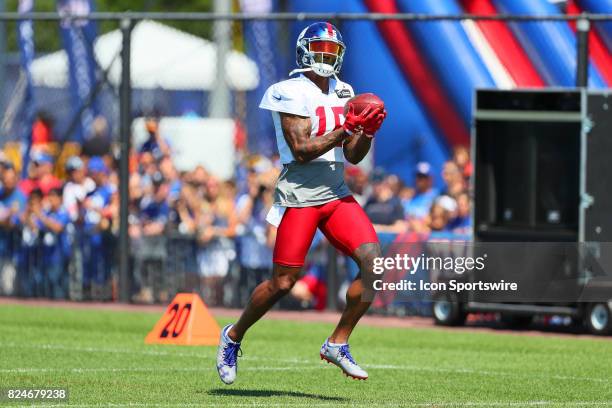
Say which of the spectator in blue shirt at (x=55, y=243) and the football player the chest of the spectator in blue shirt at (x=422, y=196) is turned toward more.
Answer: the football player

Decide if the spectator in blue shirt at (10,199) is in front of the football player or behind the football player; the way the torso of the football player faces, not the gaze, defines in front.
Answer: behind

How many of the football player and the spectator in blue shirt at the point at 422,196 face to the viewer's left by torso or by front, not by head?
0

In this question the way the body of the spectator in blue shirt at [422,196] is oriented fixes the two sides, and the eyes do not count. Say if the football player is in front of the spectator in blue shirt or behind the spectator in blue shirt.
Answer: in front

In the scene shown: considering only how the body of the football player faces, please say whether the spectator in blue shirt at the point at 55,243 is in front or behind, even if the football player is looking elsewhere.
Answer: behind

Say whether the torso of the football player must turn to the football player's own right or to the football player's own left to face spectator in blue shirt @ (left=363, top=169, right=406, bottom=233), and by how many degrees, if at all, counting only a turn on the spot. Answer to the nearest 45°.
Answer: approximately 135° to the football player's own left

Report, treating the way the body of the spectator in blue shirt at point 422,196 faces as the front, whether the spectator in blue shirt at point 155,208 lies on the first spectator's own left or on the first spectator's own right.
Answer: on the first spectator's own right

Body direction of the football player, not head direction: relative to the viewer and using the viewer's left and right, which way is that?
facing the viewer and to the right of the viewer

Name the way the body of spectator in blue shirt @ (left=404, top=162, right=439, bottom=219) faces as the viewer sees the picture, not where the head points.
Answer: toward the camera

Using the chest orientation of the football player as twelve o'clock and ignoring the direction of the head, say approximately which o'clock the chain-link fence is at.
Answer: The chain-link fence is roughly at 7 o'clock from the football player.

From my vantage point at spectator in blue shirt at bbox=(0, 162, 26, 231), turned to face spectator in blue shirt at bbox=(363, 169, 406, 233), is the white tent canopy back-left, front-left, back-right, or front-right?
front-left
